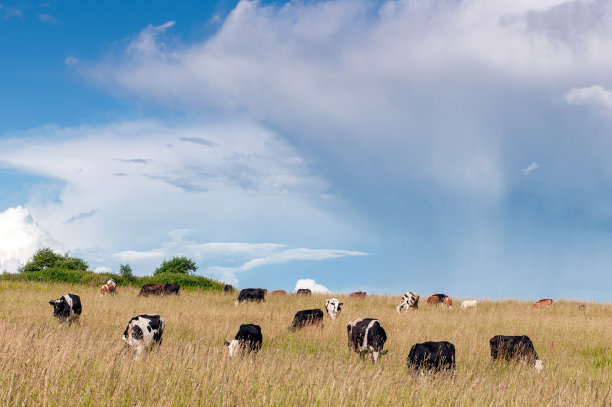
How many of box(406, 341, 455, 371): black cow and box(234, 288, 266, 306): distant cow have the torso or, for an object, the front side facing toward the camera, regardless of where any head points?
0

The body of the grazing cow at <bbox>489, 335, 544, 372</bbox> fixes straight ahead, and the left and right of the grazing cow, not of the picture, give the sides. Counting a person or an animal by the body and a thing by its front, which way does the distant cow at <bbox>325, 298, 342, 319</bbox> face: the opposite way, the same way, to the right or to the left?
to the right

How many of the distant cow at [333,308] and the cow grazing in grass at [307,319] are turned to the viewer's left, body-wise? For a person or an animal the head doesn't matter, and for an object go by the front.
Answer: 1

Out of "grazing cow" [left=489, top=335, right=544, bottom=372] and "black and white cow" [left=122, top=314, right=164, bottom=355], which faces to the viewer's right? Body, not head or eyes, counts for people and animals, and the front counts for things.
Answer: the grazing cow

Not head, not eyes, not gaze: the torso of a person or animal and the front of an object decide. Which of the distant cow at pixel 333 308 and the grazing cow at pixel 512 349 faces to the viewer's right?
the grazing cow

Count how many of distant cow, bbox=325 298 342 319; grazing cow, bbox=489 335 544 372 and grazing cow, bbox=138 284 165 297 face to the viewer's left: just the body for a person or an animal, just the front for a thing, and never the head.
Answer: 1

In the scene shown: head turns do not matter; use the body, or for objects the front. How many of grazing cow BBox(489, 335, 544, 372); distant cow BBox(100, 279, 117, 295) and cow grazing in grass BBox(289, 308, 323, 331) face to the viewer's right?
1

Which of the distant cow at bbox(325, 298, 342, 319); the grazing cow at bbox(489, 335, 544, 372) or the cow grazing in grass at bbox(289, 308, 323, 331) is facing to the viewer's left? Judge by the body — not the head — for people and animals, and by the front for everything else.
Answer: the cow grazing in grass

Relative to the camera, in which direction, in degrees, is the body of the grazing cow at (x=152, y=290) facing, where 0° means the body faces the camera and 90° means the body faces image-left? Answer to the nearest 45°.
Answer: approximately 90°

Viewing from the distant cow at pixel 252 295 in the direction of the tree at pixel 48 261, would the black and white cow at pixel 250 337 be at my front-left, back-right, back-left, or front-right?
back-left

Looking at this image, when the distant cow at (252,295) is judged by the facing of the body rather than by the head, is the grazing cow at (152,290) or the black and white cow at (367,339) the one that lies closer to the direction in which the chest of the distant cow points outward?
the grazing cow

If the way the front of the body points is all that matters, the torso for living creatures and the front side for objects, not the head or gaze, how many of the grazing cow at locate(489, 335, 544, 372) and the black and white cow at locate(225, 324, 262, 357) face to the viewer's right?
1

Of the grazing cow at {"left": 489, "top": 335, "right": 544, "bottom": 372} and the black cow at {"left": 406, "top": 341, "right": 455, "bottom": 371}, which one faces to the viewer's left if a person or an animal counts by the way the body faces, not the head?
the black cow

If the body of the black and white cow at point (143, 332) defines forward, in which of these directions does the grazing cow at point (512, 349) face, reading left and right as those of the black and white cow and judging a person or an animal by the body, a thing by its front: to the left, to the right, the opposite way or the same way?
to the left
